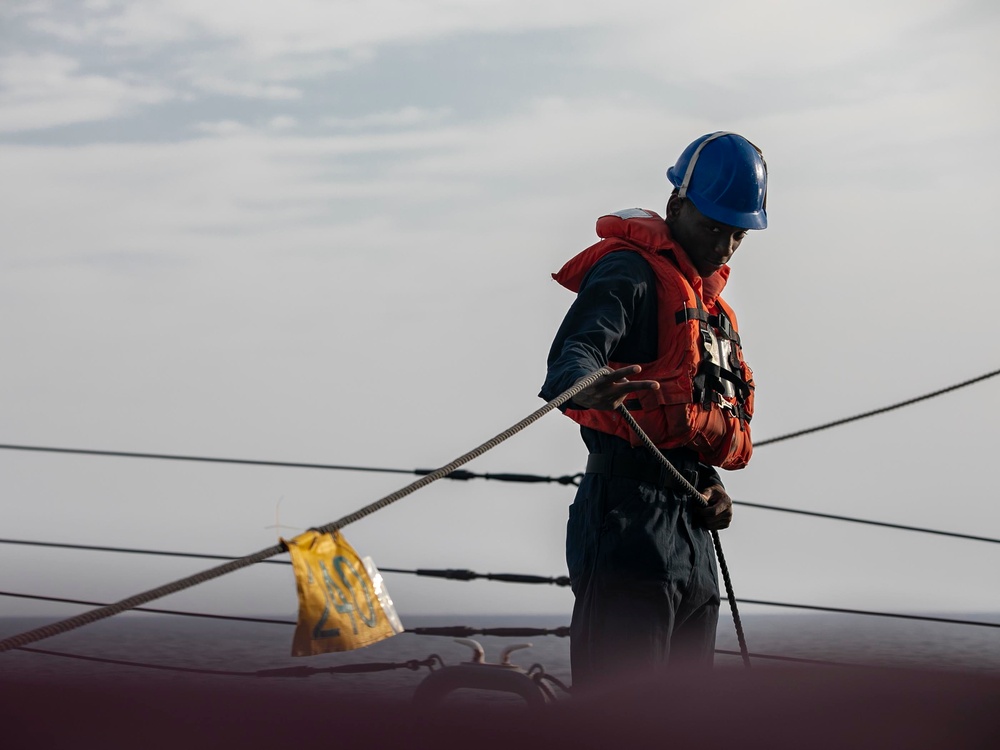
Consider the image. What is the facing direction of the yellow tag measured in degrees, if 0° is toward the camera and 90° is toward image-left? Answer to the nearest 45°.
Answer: approximately 0°
